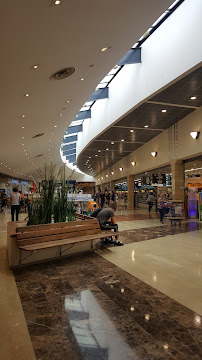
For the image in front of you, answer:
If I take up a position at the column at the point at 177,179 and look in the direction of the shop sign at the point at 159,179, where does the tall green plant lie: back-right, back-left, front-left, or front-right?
back-left

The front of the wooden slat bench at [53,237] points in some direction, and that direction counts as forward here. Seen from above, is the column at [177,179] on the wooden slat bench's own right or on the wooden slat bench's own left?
on the wooden slat bench's own left

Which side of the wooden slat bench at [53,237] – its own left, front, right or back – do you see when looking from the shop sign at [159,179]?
left

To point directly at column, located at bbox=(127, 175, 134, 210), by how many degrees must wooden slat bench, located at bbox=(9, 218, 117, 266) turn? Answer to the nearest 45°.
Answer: approximately 135° to its left
